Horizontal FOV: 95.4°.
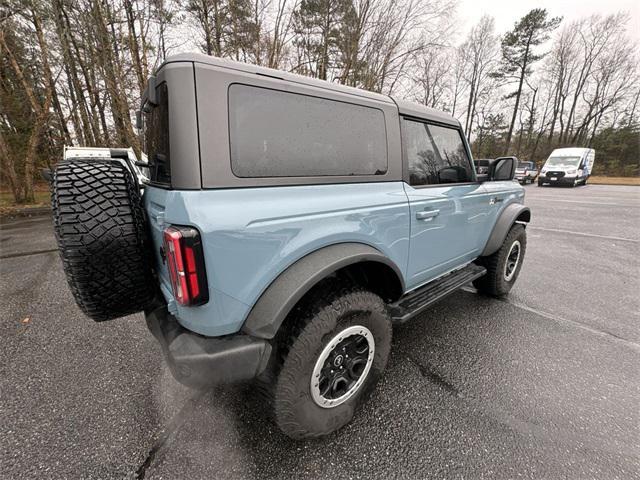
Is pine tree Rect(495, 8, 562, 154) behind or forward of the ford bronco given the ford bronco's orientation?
forward

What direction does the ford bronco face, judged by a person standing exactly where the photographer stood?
facing away from the viewer and to the right of the viewer
